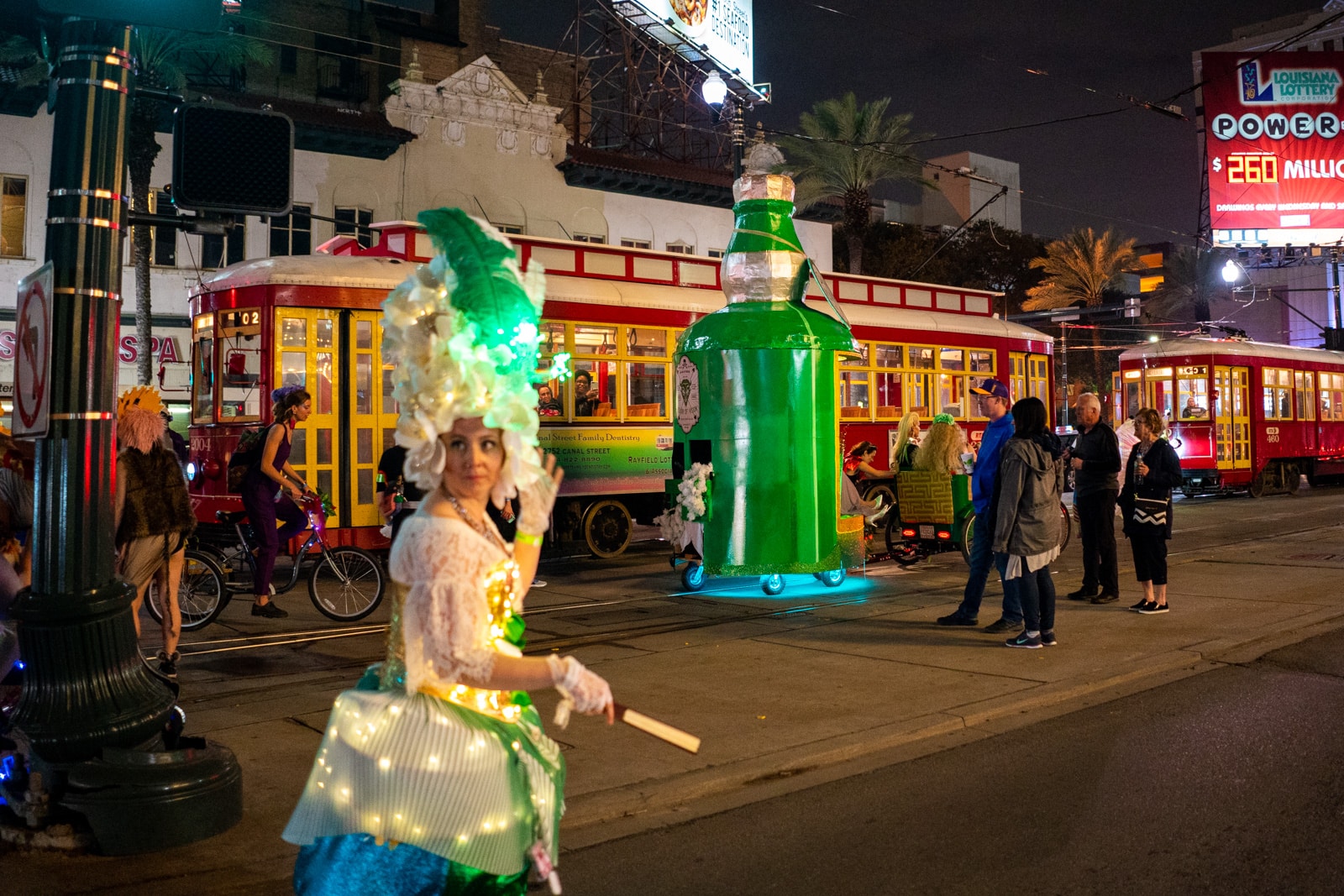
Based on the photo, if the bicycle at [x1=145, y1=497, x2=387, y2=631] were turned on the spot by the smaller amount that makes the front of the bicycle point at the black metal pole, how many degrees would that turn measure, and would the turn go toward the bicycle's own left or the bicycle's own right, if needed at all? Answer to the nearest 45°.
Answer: approximately 90° to the bicycle's own right

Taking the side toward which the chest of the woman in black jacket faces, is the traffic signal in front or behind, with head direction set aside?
in front

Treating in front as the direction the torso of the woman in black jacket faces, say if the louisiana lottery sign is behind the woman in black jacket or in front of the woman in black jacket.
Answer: behind

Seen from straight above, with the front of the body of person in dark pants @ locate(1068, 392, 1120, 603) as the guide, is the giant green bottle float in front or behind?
in front

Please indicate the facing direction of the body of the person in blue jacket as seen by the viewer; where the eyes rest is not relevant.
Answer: to the viewer's left

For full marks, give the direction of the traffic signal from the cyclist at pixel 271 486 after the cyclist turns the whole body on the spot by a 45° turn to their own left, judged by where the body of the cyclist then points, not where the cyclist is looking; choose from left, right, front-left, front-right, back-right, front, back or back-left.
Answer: back-right

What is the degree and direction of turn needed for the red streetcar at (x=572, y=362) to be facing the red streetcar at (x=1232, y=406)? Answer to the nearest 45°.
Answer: approximately 180°

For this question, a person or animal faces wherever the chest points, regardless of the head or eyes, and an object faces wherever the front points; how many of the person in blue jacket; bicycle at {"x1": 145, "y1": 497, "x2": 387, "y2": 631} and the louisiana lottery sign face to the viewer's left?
1

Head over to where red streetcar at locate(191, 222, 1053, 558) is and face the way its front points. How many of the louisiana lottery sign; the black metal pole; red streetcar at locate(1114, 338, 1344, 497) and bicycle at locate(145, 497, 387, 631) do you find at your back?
2

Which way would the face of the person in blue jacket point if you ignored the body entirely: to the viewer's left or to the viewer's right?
to the viewer's left

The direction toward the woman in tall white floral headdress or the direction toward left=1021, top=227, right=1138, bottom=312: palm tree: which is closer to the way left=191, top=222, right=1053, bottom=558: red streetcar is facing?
the woman in tall white floral headdress

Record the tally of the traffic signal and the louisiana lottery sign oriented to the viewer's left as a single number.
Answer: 0
